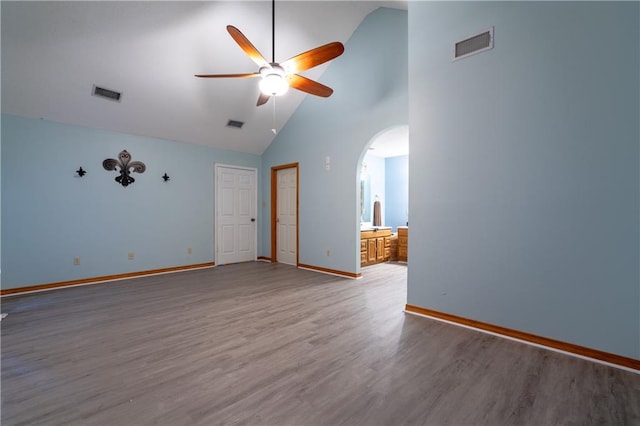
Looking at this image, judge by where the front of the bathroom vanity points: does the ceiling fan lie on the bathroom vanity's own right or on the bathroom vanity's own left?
on the bathroom vanity's own right

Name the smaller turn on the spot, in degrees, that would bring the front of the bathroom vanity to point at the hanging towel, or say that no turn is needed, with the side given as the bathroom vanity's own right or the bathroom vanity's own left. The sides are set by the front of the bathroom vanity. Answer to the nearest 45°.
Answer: approximately 135° to the bathroom vanity's own left

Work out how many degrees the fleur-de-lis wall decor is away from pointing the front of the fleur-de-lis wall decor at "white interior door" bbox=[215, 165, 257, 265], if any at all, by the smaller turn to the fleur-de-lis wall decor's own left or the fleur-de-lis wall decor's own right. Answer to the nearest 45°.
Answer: approximately 90° to the fleur-de-lis wall decor's own left

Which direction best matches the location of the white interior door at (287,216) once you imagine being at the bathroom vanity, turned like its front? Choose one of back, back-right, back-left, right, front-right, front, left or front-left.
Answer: back-right

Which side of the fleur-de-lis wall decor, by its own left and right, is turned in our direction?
front

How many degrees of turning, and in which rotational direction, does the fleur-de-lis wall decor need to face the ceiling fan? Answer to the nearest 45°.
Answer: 0° — it already faces it

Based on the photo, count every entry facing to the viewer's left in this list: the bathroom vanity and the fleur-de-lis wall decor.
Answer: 0

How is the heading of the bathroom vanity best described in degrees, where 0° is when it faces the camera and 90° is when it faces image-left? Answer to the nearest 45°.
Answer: approximately 315°

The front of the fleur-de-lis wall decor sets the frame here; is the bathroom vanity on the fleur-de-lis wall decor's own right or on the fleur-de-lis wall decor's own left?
on the fleur-de-lis wall decor's own left

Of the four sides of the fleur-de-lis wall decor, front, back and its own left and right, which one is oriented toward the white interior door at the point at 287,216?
left
